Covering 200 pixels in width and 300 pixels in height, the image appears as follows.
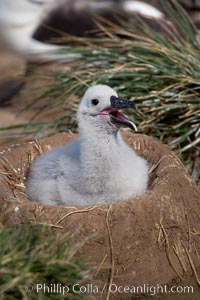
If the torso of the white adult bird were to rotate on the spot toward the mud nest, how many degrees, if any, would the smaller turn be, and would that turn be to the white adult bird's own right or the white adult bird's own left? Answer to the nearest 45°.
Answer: approximately 90° to the white adult bird's own left

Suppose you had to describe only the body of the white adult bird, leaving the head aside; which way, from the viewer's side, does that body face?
to the viewer's left
